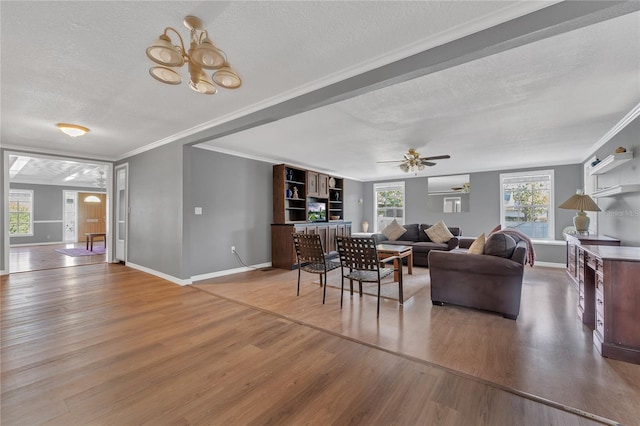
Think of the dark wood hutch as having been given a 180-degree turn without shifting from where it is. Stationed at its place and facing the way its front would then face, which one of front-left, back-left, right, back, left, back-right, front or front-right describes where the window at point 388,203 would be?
right

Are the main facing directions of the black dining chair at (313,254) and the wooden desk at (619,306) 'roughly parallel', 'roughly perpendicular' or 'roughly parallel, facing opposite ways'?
roughly perpendicular

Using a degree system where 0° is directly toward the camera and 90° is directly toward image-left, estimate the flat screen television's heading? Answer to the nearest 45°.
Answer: approximately 315°

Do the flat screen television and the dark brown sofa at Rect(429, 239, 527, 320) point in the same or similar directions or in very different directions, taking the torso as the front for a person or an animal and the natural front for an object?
very different directions

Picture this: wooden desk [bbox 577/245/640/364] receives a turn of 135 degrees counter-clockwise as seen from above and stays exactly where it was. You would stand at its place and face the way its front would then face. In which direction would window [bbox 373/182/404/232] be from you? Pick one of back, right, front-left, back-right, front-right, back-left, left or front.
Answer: back

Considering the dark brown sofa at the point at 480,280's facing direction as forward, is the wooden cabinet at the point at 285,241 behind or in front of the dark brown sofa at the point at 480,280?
in front

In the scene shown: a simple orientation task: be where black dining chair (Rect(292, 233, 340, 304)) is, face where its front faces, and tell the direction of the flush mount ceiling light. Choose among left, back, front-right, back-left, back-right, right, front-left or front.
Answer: back-left

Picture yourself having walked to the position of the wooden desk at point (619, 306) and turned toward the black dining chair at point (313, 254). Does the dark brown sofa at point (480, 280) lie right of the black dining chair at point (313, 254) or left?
right

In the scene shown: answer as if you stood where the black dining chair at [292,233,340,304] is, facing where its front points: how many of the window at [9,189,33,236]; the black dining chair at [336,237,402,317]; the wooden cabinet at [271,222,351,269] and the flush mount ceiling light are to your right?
1

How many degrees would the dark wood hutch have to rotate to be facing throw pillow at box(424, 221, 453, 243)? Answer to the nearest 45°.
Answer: approximately 45° to its left

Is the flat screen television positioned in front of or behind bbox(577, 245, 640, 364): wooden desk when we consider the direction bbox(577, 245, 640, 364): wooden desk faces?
in front

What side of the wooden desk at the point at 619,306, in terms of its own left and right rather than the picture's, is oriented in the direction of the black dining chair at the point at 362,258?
front

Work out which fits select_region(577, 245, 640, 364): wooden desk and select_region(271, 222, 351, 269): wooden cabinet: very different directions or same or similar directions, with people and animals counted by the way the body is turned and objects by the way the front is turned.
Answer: very different directions

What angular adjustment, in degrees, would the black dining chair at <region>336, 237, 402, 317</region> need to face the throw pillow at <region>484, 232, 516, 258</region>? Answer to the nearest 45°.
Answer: approximately 45° to its right

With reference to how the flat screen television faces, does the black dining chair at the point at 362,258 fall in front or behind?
in front
